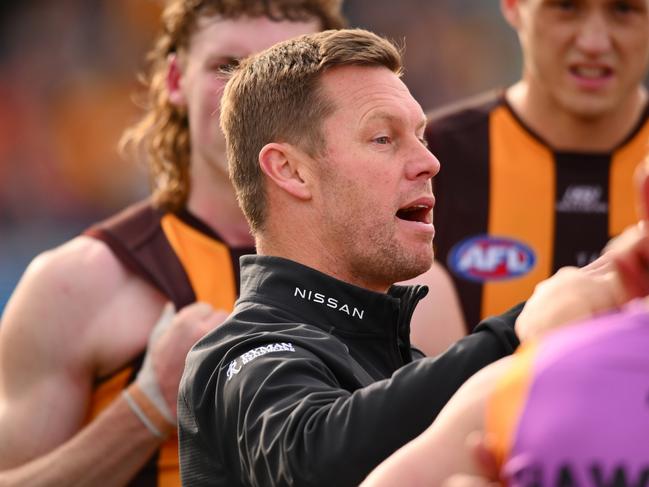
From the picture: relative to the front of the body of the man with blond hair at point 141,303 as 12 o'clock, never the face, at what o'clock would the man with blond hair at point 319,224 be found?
the man with blond hair at point 319,224 is roughly at 1 o'clock from the man with blond hair at point 141,303.

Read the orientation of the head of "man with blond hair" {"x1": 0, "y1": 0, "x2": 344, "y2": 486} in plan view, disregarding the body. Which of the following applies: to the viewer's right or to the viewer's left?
to the viewer's right

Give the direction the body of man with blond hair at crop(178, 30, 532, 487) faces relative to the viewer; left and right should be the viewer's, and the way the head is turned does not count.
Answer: facing to the right of the viewer

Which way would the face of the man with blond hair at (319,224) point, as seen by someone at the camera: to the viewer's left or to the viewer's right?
to the viewer's right

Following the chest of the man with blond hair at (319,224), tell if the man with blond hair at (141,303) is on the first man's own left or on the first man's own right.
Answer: on the first man's own left

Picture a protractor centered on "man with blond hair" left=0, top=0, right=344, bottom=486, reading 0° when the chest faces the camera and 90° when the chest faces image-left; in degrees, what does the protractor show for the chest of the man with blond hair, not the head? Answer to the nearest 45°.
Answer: approximately 315°
